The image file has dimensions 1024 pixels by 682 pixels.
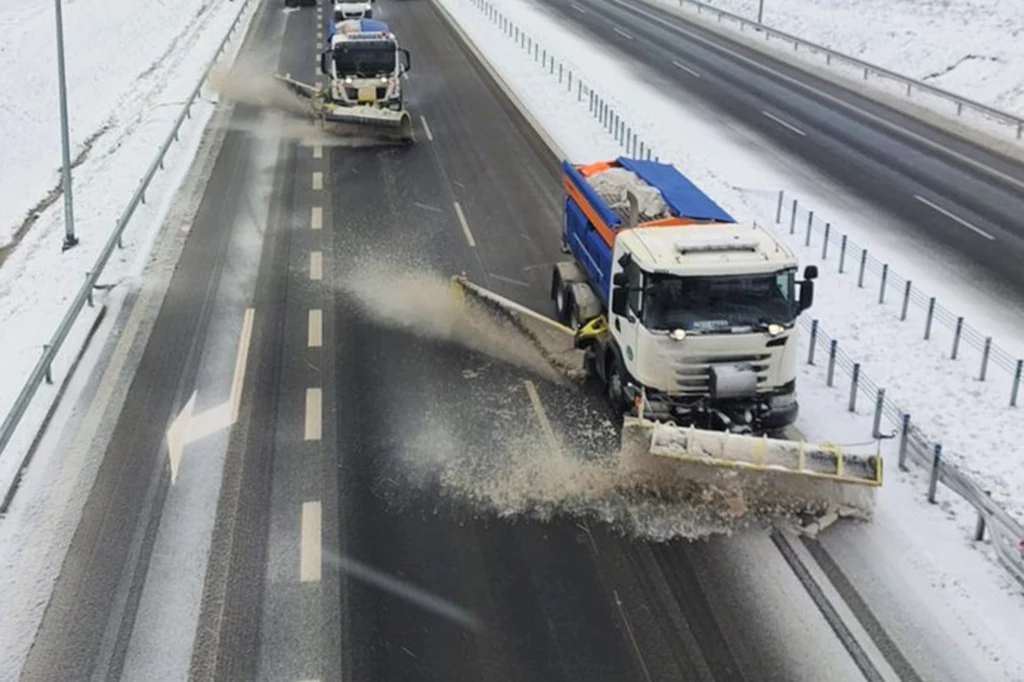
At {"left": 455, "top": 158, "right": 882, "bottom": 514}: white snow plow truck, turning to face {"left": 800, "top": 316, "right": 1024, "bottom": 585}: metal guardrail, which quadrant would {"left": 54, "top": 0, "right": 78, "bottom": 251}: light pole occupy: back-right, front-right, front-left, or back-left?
back-left

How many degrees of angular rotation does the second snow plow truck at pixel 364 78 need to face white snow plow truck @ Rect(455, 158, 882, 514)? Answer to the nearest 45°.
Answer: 0° — it already faces it

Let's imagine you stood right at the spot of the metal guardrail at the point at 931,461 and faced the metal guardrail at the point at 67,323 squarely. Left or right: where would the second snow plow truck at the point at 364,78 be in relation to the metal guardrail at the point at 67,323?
right

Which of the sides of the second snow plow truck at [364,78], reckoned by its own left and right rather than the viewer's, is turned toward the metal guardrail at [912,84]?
left

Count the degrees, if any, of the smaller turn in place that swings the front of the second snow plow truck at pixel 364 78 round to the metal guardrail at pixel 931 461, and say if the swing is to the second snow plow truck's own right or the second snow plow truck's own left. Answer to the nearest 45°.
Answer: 0° — it already faces it

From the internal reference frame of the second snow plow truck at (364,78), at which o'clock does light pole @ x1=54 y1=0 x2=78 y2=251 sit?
The light pole is roughly at 1 o'clock from the second snow plow truck.

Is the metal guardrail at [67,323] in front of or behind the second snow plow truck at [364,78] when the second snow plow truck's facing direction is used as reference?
in front

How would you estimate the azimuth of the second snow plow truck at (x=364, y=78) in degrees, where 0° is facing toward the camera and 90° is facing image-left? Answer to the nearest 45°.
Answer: approximately 0°
